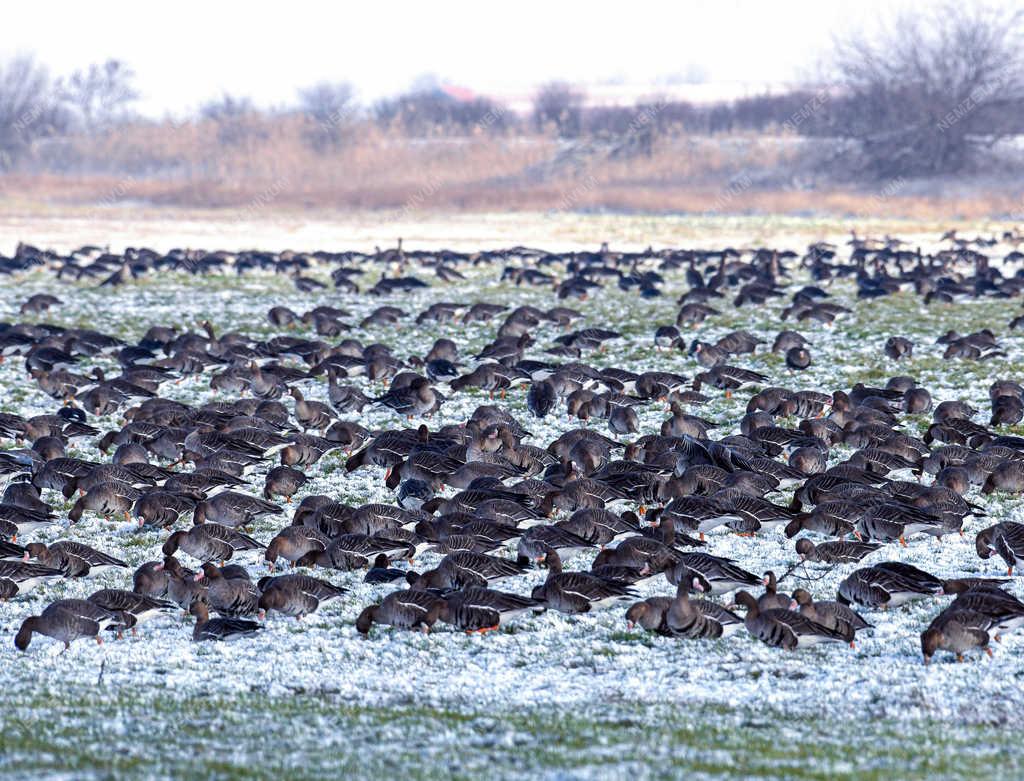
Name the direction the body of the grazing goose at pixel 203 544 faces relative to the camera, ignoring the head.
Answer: to the viewer's left

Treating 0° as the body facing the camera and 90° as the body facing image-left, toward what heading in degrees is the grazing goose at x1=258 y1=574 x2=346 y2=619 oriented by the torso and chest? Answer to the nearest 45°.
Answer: approximately 90°

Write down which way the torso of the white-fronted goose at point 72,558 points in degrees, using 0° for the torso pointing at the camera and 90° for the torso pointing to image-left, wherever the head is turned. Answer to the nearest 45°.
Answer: approximately 90°

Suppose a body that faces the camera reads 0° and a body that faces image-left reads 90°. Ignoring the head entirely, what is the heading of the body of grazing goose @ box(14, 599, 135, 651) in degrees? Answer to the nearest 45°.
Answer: approximately 90°

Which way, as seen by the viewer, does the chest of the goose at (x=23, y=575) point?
to the viewer's left

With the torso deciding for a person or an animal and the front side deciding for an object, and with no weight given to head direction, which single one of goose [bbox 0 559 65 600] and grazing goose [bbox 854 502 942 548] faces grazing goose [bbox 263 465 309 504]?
grazing goose [bbox 854 502 942 548]

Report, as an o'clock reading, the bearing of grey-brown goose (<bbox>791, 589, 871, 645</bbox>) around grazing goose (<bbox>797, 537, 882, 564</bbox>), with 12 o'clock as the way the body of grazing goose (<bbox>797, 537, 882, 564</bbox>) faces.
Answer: grey-brown goose (<bbox>791, 589, 871, 645</bbox>) is roughly at 9 o'clock from grazing goose (<bbox>797, 537, 882, 564</bbox>).

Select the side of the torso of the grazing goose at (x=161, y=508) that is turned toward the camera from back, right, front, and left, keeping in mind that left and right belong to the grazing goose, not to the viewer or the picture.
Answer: left

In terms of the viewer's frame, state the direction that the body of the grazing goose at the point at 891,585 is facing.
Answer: to the viewer's left

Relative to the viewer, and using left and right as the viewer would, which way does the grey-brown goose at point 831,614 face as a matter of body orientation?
facing to the left of the viewer

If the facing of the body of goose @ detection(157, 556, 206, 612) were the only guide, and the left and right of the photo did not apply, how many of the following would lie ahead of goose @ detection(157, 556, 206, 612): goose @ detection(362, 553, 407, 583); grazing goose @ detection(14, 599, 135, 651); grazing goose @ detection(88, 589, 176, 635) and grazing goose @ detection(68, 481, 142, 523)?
2

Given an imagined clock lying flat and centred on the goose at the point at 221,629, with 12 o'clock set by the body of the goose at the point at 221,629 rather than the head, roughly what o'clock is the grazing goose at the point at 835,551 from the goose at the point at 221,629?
the grazing goose at the point at 835,551 is roughly at 6 o'clock from the goose at the point at 221,629.

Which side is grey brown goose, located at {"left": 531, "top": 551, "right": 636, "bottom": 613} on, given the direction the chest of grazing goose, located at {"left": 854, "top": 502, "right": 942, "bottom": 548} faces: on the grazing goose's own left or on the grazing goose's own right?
on the grazing goose's own left

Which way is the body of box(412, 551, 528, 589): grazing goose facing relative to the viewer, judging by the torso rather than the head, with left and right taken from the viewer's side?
facing to the left of the viewer
